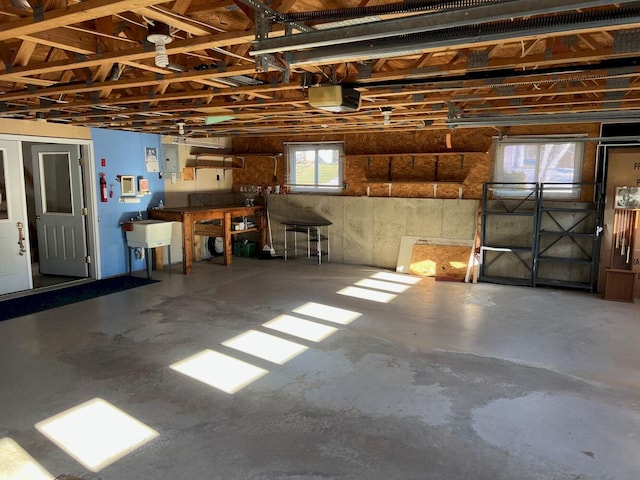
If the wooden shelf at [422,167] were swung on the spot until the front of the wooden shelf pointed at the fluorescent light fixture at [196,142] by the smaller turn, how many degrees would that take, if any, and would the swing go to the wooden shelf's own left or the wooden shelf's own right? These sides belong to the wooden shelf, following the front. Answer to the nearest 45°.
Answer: approximately 90° to the wooden shelf's own right

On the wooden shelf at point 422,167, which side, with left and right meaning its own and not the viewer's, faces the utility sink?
right

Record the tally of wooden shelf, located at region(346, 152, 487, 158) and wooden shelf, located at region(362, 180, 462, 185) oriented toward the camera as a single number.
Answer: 2

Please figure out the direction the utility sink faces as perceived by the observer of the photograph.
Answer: facing the viewer and to the right of the viewer

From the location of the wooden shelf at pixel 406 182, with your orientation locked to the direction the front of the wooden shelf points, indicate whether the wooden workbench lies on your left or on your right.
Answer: on your right

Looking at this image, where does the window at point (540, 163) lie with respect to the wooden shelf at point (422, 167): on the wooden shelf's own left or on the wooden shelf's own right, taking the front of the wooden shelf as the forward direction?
on the wooden shelf's own left

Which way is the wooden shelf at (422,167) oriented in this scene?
toward the camera

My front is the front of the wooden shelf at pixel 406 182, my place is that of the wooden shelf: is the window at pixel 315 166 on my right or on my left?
on my right

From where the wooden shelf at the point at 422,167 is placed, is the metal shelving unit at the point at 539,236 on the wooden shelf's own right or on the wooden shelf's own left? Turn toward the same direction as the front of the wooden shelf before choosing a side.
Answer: on the wooden shelf's own left

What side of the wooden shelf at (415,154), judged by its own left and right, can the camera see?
front

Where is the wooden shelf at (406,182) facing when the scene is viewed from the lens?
facing the viewer

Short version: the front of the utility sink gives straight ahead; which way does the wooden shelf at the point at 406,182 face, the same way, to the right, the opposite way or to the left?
to the right

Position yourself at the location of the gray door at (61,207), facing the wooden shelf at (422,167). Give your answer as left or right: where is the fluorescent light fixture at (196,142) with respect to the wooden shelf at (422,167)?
left

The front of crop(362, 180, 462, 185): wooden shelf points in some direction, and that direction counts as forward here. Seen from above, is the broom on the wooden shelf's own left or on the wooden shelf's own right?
on the wooden shelf's own right
